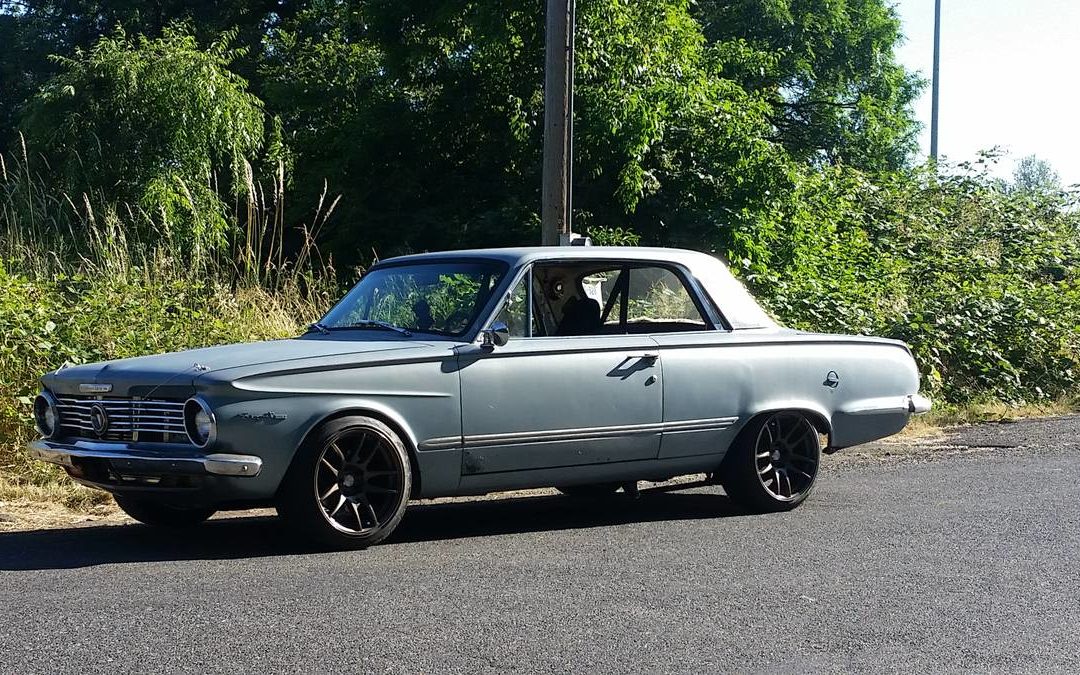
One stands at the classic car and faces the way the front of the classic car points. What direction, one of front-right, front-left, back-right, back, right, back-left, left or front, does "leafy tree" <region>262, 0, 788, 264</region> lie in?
back-right

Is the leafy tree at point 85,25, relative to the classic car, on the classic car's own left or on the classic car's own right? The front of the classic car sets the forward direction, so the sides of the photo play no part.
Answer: on the classic car's own right

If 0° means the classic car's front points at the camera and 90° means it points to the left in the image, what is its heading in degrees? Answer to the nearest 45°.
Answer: approximately 45°

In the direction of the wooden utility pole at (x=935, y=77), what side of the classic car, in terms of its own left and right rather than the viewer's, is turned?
back

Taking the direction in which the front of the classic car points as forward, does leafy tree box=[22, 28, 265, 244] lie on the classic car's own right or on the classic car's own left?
on the classic car's own right

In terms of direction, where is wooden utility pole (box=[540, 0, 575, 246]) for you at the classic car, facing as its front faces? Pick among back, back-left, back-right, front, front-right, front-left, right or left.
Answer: back-right
